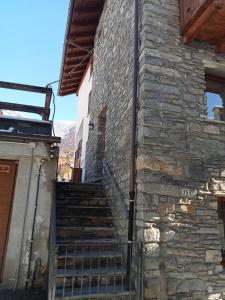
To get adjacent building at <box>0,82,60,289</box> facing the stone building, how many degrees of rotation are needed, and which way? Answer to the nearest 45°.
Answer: approximately 45° to its left

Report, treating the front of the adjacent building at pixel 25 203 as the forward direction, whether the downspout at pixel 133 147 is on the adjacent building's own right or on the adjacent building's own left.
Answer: on the adjacent building's own left

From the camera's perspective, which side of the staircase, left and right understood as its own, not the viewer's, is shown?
front
